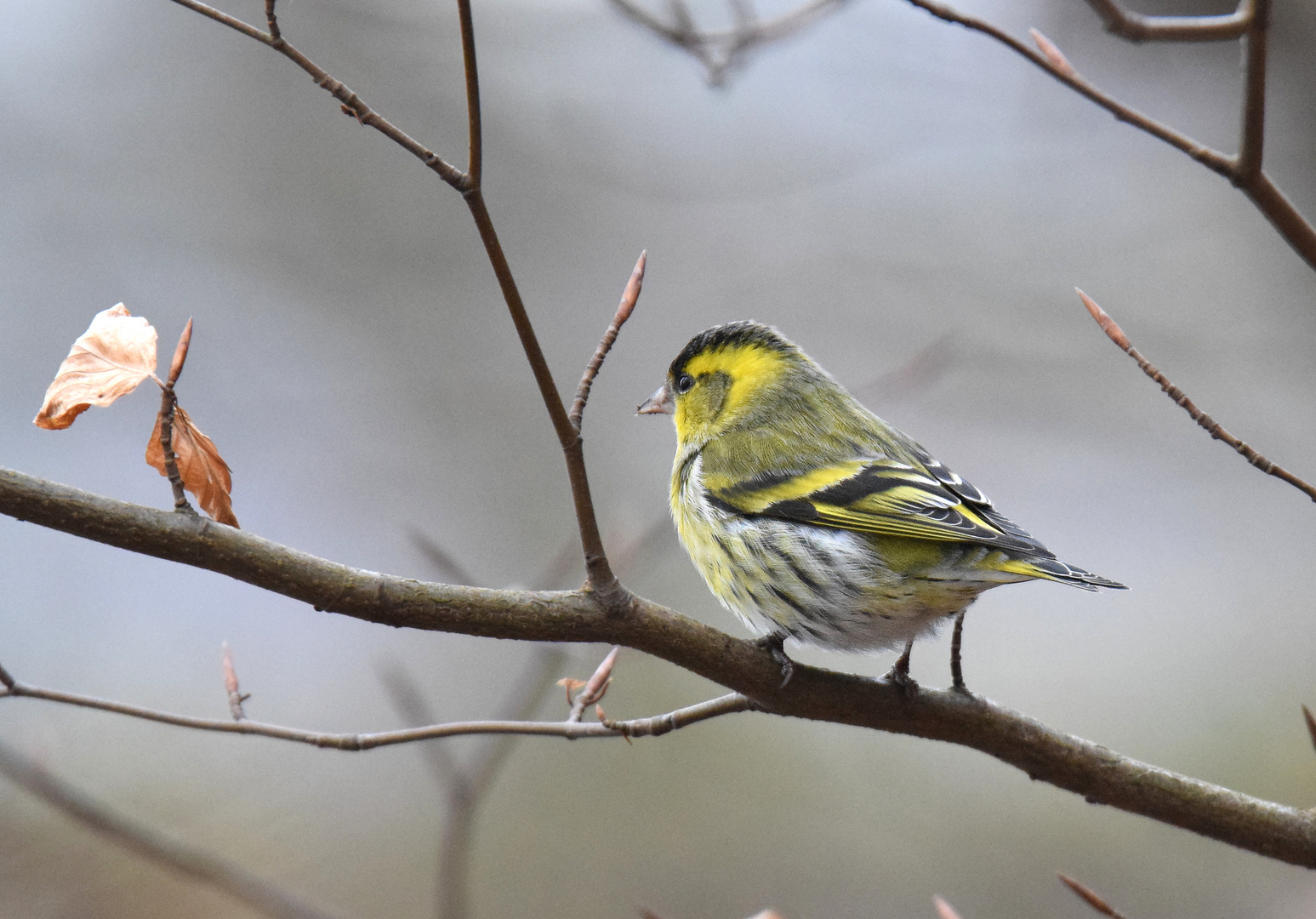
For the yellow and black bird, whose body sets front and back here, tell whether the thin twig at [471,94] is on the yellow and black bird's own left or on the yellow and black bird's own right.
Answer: on the yellow and black bird's own left

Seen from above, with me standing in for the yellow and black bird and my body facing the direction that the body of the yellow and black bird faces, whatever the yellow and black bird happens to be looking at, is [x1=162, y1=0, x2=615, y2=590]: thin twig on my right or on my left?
on my left

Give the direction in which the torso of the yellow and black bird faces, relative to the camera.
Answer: to the viewer's left

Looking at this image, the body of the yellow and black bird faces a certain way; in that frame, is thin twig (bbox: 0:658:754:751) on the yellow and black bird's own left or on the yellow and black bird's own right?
on the yellow and black bird's own left

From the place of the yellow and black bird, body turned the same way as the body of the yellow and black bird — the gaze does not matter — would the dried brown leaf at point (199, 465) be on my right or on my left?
on my left
